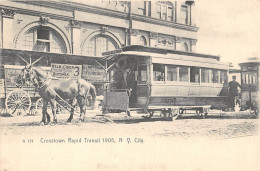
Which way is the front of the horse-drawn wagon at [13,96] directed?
to the viewer's right

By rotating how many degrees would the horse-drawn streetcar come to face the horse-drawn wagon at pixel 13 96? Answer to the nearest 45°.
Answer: approximately 45° to its right

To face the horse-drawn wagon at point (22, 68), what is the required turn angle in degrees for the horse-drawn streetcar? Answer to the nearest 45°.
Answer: approximately 45° to its right

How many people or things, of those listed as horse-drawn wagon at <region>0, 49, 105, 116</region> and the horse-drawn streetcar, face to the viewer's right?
1

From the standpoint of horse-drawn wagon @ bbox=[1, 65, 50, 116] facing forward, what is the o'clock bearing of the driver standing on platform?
The driver standing on platform is roughly at 1 o'clock from the horse-drawn wagon.

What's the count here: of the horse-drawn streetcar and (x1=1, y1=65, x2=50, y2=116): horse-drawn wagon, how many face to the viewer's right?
1

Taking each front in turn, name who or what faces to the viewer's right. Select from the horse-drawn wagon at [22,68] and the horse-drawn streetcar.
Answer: the horse-drawn wagon

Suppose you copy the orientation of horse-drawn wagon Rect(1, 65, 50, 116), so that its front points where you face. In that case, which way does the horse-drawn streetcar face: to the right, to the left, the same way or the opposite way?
the opposite way
